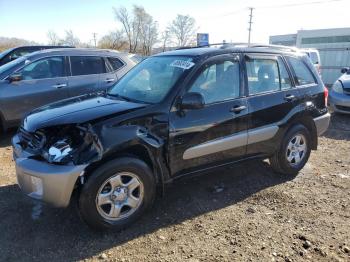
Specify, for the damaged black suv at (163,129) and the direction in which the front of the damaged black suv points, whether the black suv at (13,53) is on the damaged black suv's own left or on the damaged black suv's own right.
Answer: on the damaged black suv's own right

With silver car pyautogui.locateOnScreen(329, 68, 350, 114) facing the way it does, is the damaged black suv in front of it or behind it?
in front

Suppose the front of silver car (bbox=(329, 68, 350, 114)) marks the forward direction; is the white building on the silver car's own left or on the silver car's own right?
on the silver car's own right

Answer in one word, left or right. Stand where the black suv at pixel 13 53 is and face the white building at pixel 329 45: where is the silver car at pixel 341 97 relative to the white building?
right

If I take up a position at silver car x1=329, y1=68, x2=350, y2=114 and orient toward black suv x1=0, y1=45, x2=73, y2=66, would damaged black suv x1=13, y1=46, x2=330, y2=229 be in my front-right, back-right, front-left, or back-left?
front-left

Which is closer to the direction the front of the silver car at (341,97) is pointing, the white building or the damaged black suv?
the damaged black suv

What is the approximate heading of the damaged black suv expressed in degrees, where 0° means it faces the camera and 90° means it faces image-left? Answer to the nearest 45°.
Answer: approximately 45°

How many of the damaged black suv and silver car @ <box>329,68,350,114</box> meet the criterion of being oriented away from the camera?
0

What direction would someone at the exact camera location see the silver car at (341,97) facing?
facing the viewer and to the left of the viewer

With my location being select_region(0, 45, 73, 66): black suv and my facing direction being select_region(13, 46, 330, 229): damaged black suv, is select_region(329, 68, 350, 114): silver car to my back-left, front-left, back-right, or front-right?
front-left

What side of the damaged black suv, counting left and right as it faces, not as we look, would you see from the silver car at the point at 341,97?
back

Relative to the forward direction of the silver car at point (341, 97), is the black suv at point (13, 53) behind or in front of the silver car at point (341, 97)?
in front

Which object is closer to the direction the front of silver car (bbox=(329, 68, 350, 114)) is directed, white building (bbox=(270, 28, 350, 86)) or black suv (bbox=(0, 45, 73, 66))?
the black suv

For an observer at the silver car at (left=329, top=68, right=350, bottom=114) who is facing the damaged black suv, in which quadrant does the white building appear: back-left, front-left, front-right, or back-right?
back-right

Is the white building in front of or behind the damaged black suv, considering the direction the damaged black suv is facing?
behind
